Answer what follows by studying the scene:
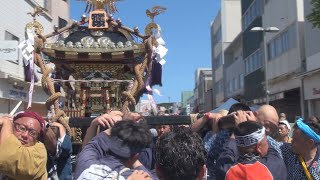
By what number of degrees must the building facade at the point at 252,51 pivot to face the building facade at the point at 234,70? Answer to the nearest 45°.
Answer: approximately 135° to its right

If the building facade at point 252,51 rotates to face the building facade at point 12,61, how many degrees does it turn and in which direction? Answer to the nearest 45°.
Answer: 0° — it already faces it

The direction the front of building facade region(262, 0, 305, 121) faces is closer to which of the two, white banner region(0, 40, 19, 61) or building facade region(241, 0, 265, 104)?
the white banner

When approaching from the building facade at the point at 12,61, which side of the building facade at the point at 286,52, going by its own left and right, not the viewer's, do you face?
front

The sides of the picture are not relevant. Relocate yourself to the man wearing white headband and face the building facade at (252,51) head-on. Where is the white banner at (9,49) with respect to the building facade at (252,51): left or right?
left

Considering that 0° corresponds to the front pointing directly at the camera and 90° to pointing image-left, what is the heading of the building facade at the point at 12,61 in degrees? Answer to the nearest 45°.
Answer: approximately 315°

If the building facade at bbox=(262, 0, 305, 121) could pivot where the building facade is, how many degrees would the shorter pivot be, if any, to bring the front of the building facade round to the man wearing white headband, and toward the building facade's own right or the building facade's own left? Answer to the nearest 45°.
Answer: approximately 45° to the building facade's own left

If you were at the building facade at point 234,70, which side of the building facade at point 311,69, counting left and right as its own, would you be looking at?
right
